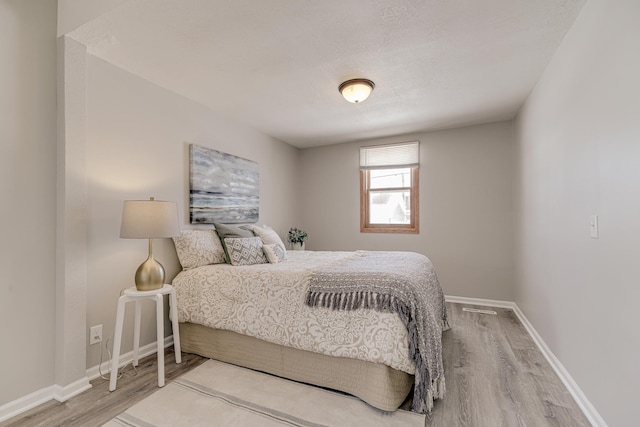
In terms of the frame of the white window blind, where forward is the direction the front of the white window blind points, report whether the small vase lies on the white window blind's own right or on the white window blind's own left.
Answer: on the white window blind's own right

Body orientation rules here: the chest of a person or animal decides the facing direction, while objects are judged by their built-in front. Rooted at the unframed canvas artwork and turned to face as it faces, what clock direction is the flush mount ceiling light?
The flush mount ceiling light is roughly at 12 o'clock from the unframed canvas artwork.

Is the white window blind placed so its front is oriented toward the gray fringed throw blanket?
yes

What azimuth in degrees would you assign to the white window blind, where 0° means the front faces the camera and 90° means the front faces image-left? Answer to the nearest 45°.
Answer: approximately 0°

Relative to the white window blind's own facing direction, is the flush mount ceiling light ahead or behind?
ahead

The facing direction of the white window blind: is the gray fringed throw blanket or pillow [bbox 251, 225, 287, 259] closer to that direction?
the gray fringed throw blanket

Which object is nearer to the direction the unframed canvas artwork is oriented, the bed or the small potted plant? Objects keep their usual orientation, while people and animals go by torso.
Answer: the bed

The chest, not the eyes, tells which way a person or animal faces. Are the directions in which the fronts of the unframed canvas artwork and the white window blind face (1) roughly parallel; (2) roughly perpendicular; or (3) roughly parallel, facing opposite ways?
roughly perpendicular

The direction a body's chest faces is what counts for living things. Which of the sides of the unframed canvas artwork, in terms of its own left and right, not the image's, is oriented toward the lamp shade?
right

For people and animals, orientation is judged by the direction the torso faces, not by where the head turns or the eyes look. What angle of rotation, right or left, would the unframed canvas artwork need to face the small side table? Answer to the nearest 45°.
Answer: approximately 90° to its right
